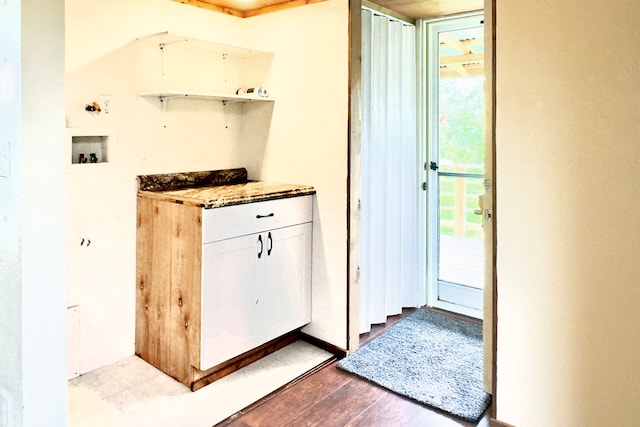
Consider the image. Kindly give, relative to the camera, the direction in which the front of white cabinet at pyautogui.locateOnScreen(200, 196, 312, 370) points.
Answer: facing the viewer and to the right of the viewer

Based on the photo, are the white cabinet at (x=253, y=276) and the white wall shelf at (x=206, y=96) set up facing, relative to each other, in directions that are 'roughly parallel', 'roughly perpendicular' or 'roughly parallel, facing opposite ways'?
roughly parallel

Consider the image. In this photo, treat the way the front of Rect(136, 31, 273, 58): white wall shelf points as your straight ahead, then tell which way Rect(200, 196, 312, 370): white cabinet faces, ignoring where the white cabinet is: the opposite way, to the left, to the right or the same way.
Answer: the same way

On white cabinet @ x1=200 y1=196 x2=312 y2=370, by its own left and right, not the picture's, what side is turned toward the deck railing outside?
left

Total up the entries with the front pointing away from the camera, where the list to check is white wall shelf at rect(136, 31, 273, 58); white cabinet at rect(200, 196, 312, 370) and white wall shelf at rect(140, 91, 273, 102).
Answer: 0

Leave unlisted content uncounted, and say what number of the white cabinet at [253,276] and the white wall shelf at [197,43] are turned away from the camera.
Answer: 0

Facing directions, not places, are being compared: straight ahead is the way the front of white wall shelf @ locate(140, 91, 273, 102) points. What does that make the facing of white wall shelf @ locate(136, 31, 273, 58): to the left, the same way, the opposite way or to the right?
the same way

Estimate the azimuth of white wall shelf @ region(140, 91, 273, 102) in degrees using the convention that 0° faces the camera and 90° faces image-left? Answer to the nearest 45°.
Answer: approximately 315°
